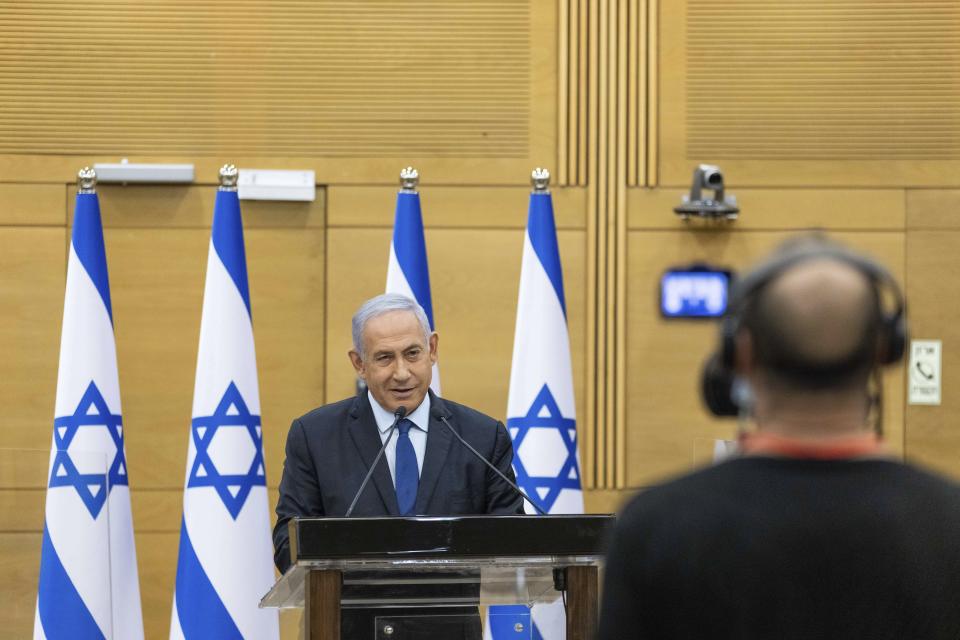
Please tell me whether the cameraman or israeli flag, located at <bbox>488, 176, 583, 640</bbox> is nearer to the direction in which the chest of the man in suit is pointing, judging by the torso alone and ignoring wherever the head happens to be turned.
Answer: the cameraman

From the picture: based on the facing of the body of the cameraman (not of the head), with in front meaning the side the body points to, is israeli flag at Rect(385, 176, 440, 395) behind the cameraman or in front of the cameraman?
in front

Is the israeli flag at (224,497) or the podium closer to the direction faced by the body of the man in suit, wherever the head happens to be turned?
the podium

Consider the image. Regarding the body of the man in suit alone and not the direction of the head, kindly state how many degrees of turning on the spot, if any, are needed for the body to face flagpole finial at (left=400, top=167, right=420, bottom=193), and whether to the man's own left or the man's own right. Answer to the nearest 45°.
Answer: approximately 180°

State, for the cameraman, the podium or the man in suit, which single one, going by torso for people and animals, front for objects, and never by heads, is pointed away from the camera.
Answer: the cameraman

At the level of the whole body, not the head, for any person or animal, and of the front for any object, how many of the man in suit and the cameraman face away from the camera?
1

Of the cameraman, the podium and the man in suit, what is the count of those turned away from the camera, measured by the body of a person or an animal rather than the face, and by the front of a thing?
1

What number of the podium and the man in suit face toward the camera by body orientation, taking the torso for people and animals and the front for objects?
2

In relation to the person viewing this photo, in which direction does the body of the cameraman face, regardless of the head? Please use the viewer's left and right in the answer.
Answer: facing away from the viewer

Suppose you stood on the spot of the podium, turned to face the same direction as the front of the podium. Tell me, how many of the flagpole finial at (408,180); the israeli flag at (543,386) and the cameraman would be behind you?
2

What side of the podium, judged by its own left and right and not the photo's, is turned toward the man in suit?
back

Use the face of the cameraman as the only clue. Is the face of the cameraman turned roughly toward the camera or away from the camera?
away from the camera

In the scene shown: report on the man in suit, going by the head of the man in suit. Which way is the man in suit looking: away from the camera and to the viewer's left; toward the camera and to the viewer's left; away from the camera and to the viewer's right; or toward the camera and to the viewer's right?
toward the camera and to the viewer's right

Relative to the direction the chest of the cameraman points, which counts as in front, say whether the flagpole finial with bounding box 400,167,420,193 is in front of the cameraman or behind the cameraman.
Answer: in front

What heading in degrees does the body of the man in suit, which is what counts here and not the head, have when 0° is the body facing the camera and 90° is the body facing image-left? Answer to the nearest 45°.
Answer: approximately 0°

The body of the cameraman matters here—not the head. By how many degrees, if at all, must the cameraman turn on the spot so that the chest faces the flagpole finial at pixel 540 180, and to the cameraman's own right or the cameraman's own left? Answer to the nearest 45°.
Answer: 0° — they already face it
